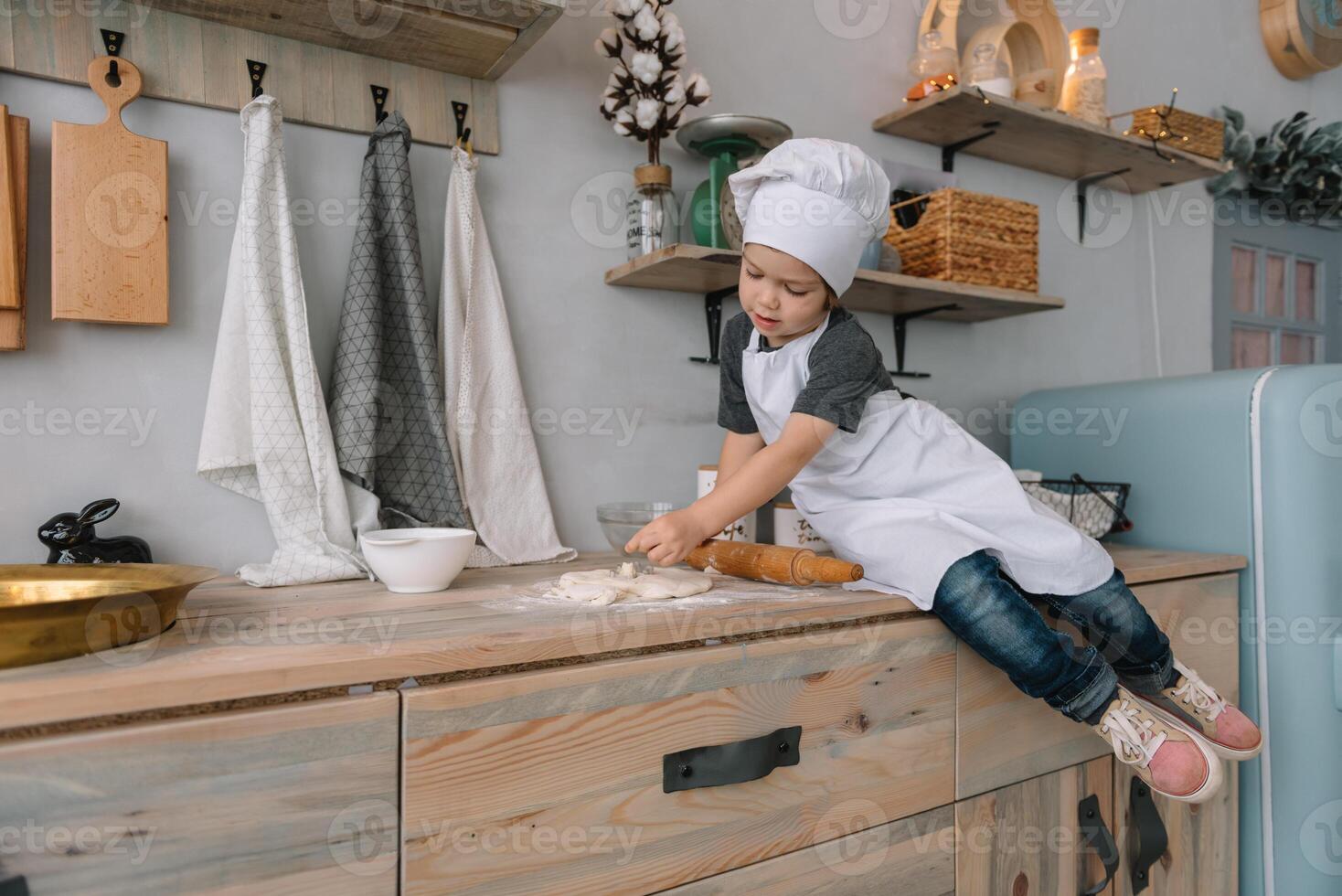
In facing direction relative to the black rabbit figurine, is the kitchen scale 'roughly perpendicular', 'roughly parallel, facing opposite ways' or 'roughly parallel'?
roughly perpendicular

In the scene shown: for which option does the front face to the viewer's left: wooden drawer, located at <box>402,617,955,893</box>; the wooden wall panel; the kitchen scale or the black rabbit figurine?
the black rabbit figurine

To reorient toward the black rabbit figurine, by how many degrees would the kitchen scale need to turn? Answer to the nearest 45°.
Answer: approximately 90° to its right

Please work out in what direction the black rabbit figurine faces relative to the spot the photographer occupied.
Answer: facing to the left of the viewer

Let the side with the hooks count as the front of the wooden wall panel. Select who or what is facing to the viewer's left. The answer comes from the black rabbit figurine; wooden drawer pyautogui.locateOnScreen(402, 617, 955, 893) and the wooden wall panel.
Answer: the black rabbit figurine

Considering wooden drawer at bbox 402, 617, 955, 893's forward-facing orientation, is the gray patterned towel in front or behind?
behind

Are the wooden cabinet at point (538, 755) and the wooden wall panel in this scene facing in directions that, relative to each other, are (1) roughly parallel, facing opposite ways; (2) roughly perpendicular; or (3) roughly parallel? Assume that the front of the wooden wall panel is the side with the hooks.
roughly parallel

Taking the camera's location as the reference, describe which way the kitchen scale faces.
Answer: facing the viewer and to the right of the viewer

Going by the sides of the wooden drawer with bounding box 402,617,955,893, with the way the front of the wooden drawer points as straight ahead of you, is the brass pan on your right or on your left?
on your right

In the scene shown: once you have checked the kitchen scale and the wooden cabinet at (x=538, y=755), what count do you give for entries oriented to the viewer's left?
0
